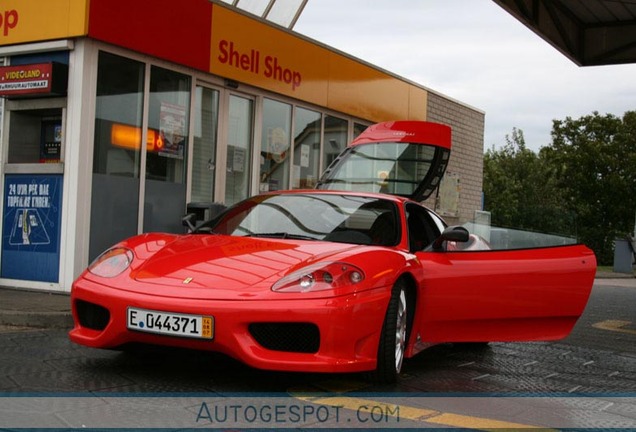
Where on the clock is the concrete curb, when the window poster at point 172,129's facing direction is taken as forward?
The concrete curb is roughly at 2 o'clock from the window poster.

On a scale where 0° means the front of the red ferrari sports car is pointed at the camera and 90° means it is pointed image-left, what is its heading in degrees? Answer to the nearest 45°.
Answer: approximately 45°

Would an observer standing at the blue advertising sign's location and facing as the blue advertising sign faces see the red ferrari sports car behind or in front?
in front

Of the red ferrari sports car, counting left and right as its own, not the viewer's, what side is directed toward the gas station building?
right

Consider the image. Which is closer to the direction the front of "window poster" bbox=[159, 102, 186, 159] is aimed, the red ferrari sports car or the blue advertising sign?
the red ferrari sports car

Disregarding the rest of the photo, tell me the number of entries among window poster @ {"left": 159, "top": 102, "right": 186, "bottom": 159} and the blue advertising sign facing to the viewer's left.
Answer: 0

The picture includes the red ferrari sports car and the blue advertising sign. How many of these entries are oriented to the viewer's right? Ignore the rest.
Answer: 0

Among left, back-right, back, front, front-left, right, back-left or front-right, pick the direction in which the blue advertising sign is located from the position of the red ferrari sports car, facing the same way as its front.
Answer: right

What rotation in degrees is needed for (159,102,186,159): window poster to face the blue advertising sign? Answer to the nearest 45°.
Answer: approximately 90° to its right

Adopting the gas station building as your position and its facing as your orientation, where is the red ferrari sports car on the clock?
The red ferrari sports car is roughly at 1 o'clock from the gas station building.
